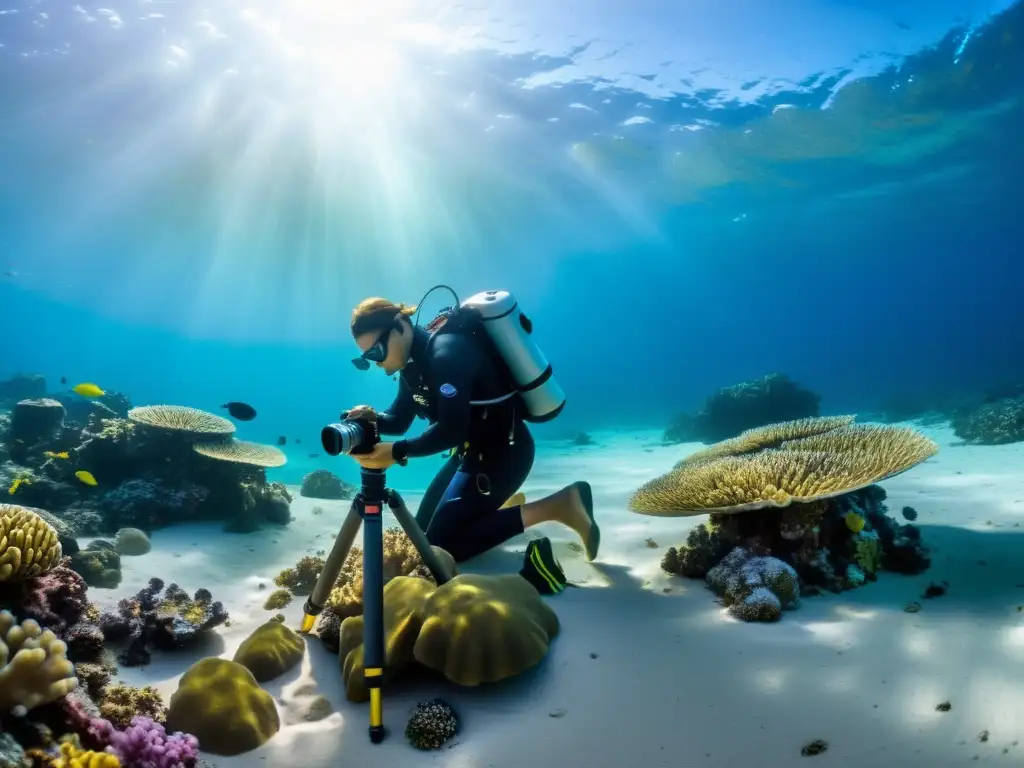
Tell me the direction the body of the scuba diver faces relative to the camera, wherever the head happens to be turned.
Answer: to the viewer's left

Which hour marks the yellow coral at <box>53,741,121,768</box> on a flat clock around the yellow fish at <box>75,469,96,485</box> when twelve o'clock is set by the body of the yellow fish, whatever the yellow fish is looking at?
The yellow coral is roughly at 9 o'clock from the yellow fish.

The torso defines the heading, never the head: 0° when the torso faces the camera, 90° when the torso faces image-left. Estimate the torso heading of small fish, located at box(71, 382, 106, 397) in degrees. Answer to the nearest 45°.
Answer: approximately 90°

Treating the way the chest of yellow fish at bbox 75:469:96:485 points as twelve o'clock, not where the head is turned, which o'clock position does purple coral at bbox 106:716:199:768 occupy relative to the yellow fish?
The purple coral is roughly at 9 o'clock from the yellow fish.

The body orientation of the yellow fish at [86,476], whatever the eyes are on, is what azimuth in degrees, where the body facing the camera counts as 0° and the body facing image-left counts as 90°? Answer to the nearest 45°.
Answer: approximately 90°

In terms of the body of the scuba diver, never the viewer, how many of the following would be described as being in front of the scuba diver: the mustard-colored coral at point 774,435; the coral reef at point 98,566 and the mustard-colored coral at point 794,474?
1
